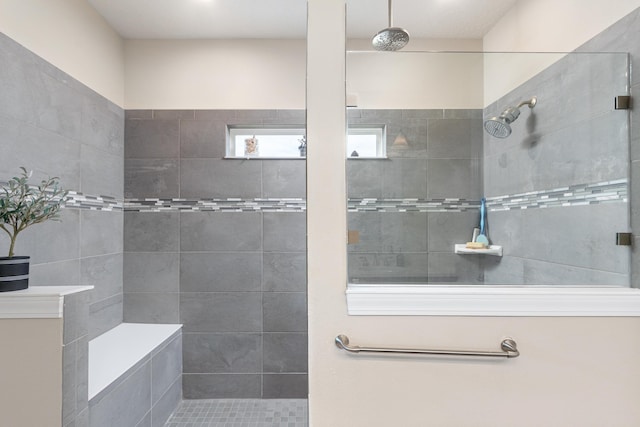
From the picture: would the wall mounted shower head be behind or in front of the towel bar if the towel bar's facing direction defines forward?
behind

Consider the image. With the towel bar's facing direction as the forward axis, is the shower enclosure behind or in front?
behind

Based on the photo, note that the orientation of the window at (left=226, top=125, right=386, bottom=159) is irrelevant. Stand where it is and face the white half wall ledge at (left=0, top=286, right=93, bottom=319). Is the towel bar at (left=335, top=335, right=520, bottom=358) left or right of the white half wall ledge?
left

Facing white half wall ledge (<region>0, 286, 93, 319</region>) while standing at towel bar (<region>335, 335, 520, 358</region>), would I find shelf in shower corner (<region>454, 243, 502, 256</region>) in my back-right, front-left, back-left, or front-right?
back-right

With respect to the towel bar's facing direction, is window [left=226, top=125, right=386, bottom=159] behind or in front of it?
behind

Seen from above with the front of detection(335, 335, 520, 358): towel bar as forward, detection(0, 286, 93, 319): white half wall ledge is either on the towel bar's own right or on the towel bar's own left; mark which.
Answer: on the towel bar's own right

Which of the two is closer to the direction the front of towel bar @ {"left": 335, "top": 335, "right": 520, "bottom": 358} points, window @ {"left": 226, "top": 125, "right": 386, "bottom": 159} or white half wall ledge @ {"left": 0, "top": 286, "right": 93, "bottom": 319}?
the white half wall ledge

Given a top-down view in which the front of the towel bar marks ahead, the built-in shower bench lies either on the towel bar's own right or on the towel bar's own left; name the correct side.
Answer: on the towel bar's own right

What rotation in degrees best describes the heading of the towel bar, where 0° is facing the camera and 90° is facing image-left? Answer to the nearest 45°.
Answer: approximately 0°
